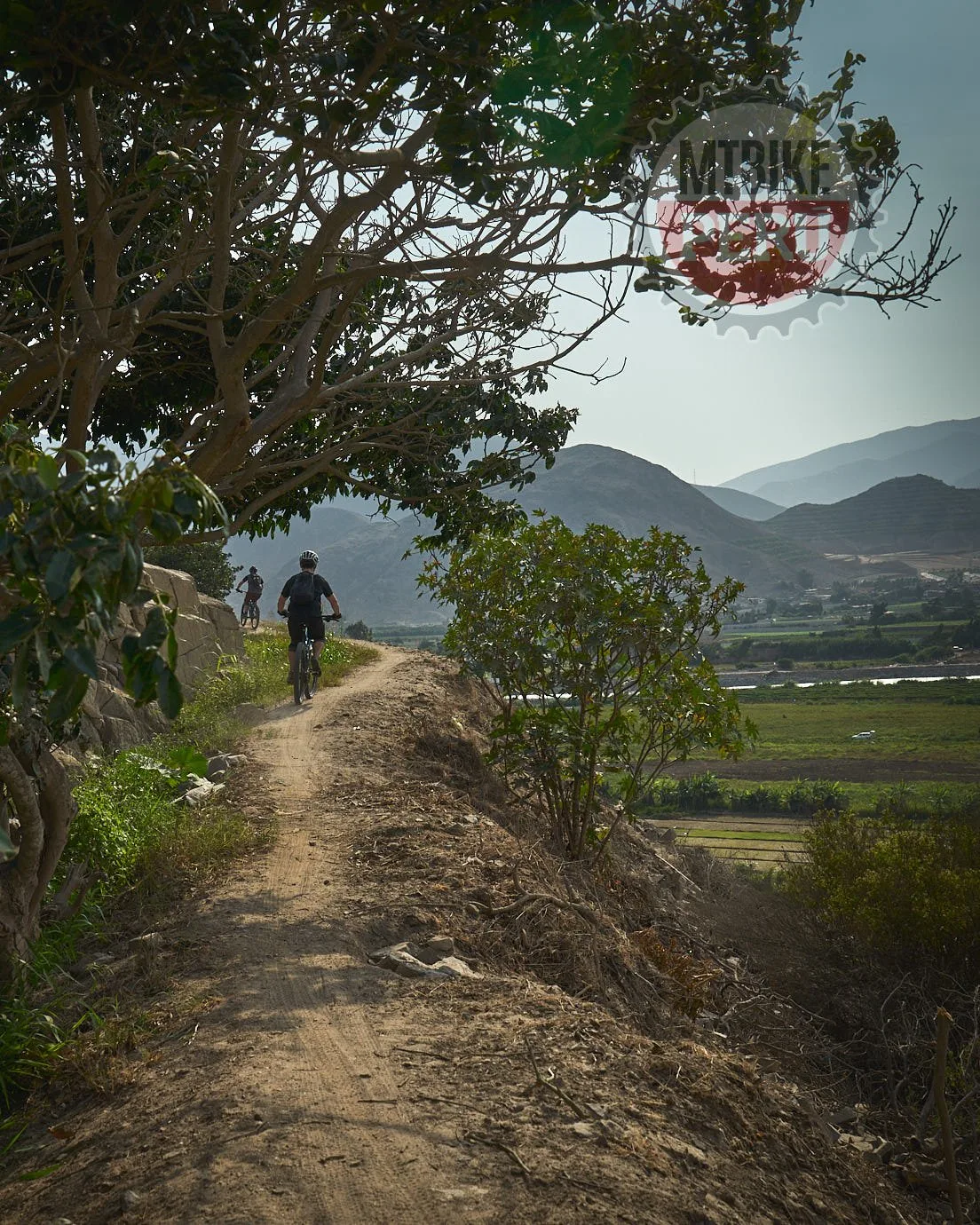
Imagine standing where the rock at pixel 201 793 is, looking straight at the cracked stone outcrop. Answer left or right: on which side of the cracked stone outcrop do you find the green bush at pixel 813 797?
right

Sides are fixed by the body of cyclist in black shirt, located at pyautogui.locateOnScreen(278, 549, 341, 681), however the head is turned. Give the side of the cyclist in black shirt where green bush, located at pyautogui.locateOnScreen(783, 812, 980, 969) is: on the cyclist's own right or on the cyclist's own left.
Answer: on the cyclist's own right

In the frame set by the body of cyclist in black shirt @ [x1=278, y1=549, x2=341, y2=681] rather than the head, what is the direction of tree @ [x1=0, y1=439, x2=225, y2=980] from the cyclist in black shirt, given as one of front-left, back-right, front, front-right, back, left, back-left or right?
back

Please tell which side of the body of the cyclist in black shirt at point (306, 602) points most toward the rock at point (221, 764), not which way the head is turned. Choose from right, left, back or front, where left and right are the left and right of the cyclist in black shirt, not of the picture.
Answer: back

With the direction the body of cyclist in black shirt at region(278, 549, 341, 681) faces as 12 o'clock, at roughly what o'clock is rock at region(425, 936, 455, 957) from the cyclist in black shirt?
The rock is roughly at 6 o'clock from the cyclist in black shirt.

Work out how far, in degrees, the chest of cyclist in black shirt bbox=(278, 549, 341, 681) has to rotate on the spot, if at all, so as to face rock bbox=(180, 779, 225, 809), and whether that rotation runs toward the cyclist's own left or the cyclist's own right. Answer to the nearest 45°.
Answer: approximately 180°

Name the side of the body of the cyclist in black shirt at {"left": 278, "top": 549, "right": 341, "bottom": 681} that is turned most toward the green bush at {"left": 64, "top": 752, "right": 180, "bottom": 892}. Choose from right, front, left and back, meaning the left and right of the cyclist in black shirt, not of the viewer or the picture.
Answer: back

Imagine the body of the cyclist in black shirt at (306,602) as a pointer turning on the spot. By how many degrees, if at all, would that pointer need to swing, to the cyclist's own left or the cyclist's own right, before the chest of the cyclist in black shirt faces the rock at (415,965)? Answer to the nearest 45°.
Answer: approximately 180°

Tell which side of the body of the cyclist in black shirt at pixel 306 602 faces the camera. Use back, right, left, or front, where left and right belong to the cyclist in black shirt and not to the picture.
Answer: back

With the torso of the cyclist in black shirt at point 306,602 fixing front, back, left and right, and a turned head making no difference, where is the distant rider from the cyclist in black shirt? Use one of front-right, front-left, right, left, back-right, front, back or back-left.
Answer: front

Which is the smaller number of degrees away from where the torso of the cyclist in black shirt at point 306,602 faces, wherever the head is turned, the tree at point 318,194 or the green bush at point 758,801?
the green bush

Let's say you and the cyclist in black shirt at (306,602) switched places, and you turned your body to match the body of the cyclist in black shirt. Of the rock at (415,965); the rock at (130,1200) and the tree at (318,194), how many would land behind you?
3

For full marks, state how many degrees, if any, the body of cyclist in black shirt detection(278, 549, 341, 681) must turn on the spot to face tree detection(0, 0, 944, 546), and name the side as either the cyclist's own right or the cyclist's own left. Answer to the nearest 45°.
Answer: approximately 180°
